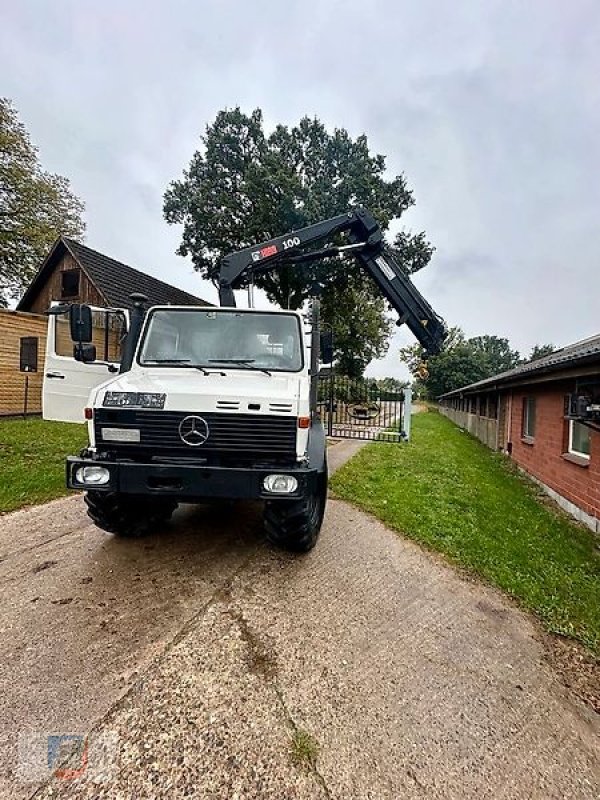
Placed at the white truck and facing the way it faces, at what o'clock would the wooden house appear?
The wooden house is roughly at 5 o'clock from the white truck.

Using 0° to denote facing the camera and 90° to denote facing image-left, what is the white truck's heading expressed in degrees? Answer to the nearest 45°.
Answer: approximately 0°

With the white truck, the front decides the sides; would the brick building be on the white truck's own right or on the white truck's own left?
on the white truck's own left

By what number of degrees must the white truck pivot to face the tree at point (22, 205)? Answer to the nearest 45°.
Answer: approximately 135° to its right

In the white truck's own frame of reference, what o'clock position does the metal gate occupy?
The metal gate is roughly at 7 o'clock from the white truck.
